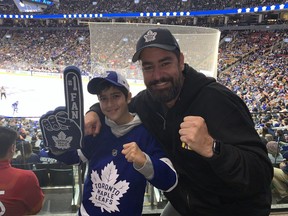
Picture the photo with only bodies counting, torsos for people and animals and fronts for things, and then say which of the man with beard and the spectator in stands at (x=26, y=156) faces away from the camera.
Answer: the spectator in stands

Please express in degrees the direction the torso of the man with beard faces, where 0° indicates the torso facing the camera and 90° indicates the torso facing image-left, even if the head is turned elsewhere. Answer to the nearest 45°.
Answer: approximately 45°

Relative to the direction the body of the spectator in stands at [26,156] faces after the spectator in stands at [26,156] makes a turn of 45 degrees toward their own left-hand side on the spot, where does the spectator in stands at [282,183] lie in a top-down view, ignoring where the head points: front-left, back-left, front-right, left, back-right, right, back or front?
back

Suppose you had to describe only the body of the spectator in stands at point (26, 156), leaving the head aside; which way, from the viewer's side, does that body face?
away from the camera

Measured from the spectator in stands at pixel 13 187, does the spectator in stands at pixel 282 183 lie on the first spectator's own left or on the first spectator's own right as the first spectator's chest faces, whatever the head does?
on the first spectator's own right

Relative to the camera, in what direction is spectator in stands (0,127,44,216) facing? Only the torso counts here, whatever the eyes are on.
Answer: away from the camera

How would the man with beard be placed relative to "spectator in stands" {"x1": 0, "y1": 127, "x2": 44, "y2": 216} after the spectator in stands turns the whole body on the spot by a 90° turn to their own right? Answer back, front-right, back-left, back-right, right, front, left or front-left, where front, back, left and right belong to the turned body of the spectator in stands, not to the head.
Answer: front-right

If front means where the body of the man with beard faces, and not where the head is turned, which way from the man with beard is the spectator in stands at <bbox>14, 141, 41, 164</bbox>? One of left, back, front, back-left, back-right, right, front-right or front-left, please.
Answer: right
